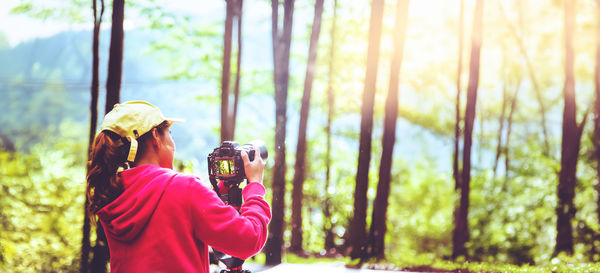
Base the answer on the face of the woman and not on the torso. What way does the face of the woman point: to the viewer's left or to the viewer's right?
to the viewer's right

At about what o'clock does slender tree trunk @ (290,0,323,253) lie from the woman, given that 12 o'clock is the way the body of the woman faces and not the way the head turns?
The slender tree trunk is roughly at 11 o'clock from the woman.

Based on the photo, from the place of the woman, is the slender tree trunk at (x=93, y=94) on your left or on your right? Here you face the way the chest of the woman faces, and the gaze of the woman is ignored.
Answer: on your left

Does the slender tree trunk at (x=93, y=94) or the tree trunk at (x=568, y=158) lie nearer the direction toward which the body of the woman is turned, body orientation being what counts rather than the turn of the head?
the tree trunk

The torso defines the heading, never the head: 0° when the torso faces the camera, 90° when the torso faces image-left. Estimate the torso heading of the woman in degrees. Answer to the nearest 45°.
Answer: approximately 225°

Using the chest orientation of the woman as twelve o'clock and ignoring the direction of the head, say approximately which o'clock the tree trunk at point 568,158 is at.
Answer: The tree trunk is roughly at 12 o'clock from the woman.

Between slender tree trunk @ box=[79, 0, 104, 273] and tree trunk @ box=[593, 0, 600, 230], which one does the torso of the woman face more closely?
the tree trunk
